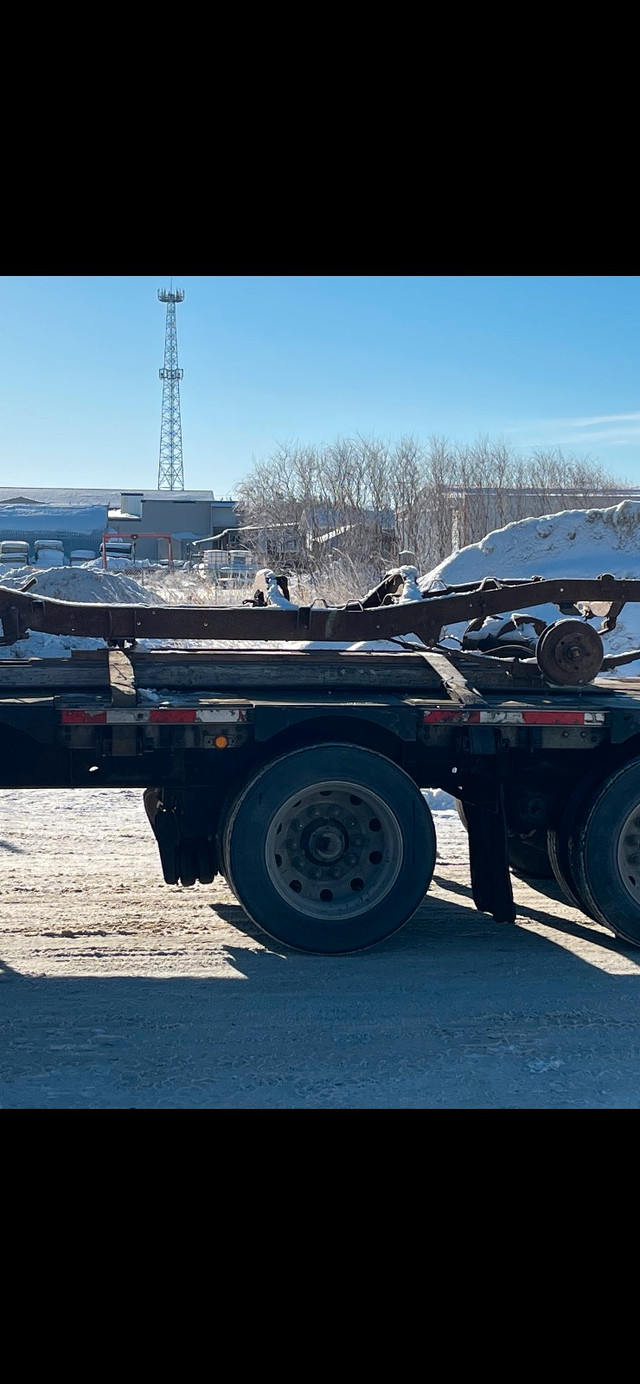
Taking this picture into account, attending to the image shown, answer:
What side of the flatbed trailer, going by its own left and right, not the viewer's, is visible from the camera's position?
left

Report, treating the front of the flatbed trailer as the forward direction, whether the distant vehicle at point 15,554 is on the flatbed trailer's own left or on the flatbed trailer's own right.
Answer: on the flatbed trailer's own right
